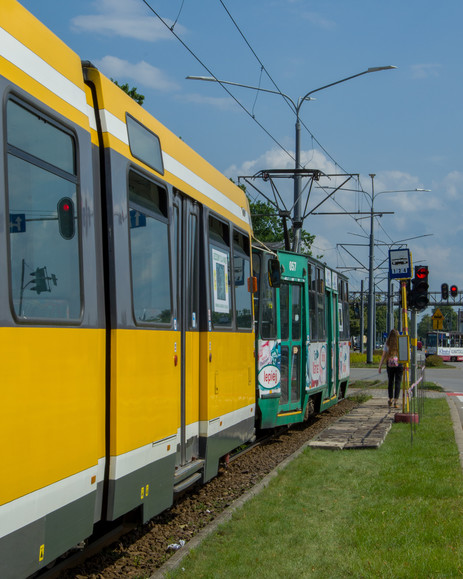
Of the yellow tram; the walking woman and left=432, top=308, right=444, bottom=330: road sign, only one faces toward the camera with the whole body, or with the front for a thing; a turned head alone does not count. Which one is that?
the road sign

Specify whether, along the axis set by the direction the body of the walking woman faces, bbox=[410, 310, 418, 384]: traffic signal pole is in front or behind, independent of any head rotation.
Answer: in front

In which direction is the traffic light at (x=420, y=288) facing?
toward the camera

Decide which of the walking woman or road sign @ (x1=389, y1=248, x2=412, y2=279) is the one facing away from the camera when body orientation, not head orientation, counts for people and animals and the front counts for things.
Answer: the walking woman

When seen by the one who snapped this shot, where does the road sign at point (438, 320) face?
facing the viewer

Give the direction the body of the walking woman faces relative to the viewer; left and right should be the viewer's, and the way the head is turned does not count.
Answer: facing away from the viewer

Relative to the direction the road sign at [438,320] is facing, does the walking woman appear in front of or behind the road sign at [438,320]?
in front

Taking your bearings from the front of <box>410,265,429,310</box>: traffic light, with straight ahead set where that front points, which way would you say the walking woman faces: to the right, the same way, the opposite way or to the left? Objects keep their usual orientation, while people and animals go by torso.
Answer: the opposite way

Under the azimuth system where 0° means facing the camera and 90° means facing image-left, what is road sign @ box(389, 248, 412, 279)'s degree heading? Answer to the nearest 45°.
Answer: approximately 0°

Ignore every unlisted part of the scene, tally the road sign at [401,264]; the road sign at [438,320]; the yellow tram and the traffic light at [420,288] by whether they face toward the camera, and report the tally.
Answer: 3

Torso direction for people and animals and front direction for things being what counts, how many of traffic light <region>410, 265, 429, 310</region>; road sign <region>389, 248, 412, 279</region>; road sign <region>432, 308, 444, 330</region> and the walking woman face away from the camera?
1

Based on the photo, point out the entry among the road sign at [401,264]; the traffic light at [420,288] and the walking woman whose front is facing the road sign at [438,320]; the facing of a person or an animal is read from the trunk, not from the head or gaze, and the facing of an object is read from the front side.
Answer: the walking woman

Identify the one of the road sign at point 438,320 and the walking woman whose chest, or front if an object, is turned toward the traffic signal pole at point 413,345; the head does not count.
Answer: the road sign

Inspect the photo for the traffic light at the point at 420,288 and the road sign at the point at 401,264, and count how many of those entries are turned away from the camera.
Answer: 0

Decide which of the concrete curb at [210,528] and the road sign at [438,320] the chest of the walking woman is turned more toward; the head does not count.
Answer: the road sign

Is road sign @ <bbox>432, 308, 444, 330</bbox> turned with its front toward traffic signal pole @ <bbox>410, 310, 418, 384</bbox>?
yes
